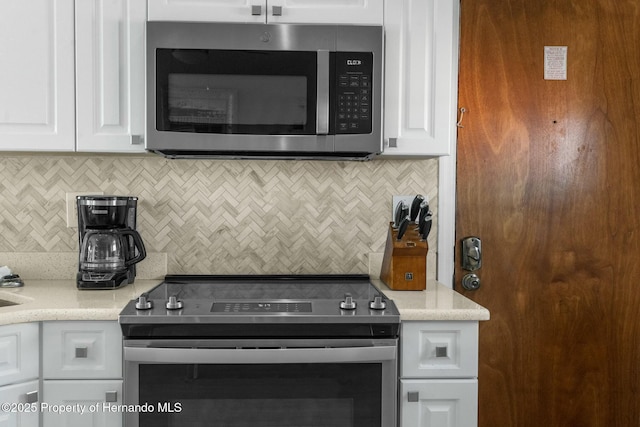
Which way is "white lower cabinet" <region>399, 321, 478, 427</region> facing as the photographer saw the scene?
facing the viewer

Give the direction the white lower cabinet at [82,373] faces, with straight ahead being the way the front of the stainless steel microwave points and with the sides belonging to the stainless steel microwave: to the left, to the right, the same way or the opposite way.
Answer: the same way

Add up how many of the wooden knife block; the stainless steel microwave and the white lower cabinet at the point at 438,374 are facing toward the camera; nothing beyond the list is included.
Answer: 3

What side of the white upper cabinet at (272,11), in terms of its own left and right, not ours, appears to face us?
front

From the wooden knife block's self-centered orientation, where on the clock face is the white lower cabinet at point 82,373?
The white lower cabinet is roughly at 2 o'clock from the wooden knife block.

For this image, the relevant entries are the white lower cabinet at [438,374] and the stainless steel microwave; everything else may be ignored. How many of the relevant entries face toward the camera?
2

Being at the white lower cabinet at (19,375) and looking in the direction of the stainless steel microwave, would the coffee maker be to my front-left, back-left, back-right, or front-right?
front-left

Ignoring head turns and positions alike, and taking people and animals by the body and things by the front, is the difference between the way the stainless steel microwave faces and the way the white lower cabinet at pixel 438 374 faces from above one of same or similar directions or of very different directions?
same or similar directions
